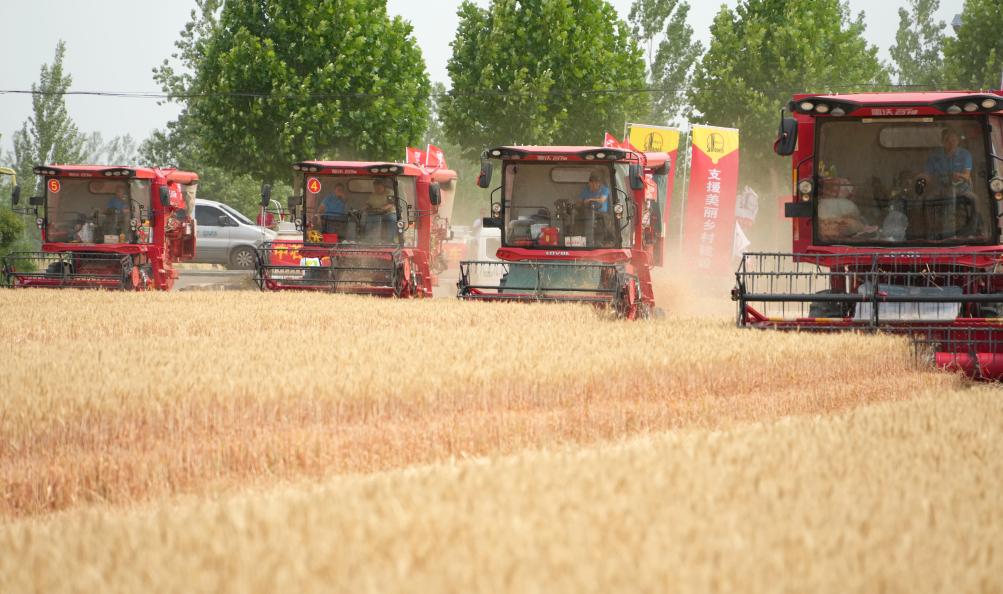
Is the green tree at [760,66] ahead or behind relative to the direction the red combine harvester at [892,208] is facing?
behind

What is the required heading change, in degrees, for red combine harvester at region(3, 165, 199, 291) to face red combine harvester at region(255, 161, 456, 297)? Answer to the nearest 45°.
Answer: approximately 90° to its left

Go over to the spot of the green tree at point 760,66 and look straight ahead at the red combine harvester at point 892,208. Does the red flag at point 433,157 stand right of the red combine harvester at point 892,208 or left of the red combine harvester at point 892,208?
right

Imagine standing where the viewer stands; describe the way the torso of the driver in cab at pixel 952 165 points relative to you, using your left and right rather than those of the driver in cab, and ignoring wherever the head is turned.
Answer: facing the viewer

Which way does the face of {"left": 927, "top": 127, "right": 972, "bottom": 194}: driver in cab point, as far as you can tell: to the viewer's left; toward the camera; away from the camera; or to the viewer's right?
toward the camera

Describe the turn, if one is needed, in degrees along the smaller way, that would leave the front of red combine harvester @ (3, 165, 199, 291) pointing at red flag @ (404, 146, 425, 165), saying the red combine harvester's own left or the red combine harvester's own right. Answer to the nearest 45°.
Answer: approximately 90° to the red combine harvester's own left

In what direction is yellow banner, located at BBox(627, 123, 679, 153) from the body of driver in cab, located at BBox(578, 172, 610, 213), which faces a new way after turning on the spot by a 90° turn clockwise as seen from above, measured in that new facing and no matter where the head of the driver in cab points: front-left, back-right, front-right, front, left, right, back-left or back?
right

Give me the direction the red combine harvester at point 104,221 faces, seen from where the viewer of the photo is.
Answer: facing the viewer and to the left of the viewer

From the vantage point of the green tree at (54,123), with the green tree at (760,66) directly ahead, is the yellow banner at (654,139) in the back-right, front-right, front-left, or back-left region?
front-right

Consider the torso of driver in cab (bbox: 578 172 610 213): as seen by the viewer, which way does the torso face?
toward the camera

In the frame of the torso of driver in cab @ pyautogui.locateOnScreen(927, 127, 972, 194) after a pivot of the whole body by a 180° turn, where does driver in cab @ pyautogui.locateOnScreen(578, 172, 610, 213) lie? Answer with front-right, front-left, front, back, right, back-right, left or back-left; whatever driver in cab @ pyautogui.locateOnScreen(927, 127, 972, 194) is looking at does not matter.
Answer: front-left

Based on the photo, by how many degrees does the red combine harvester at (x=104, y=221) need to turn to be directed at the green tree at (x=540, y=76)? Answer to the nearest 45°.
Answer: approximately 180°
